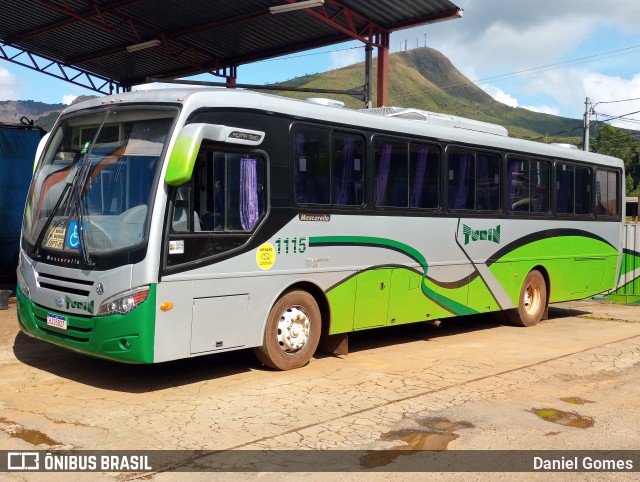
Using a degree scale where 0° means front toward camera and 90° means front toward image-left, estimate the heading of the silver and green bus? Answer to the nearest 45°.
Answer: approximately 45°
